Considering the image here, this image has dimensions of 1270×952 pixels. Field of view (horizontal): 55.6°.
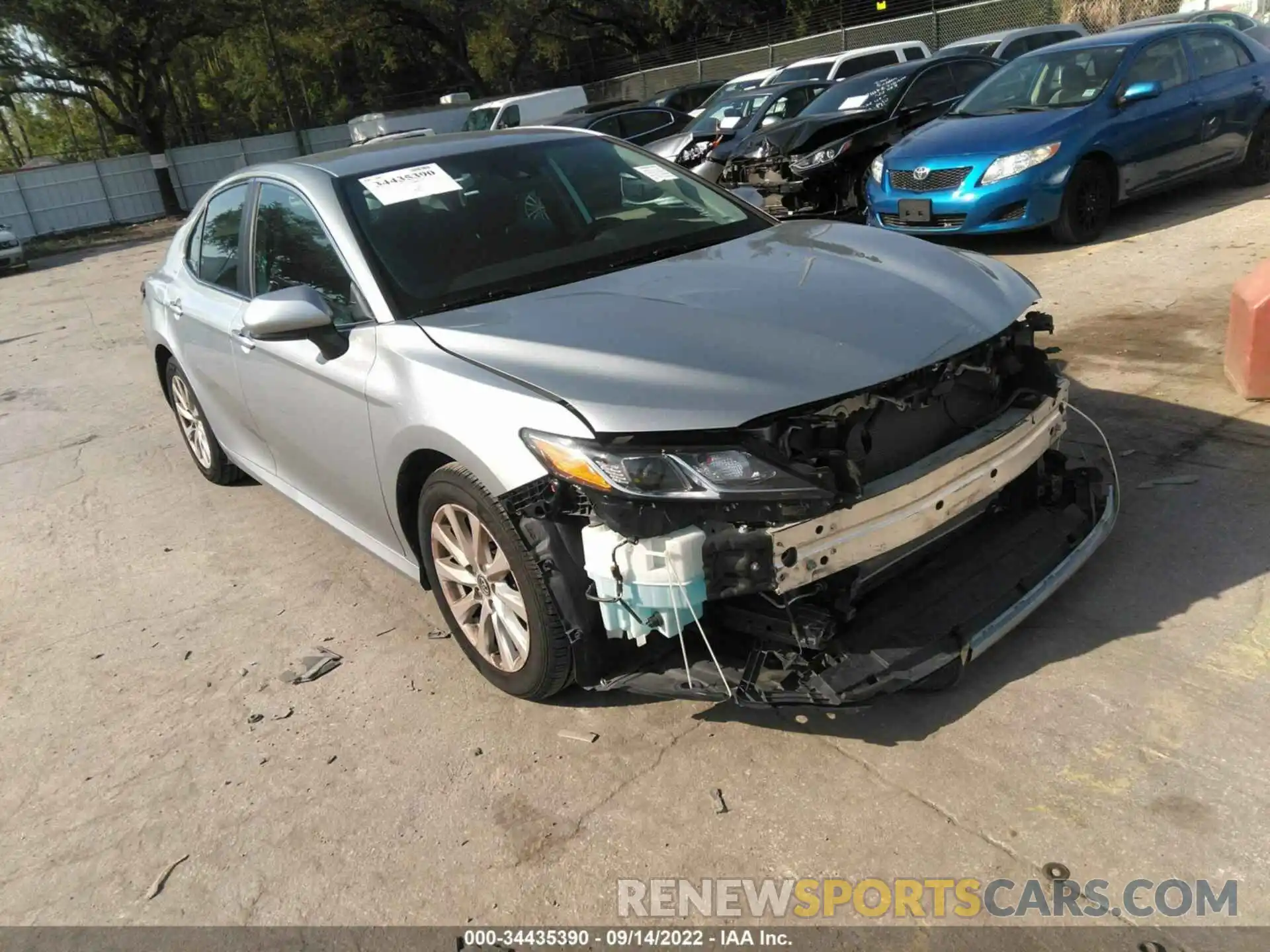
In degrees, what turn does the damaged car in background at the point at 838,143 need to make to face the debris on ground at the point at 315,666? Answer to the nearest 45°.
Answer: approximately 45° to its left

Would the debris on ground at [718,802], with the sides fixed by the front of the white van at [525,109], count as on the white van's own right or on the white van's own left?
on the white van's own left

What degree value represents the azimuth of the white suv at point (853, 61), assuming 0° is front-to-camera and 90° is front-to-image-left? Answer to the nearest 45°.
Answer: approximately 45°

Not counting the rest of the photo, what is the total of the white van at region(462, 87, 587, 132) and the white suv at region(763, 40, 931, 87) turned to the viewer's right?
0

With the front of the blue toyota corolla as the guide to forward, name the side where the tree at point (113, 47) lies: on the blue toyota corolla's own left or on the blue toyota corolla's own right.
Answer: on the blue toyota corolla's own right

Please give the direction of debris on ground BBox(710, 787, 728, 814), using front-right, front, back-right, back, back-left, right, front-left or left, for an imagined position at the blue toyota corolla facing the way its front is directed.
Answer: front-left

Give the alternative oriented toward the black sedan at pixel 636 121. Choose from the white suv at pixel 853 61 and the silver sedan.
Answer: the white suv

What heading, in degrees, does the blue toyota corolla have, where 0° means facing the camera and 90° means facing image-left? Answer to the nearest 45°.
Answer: approximately 45°

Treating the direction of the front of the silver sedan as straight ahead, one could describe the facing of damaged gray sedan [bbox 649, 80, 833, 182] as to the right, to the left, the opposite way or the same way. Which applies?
to the right
